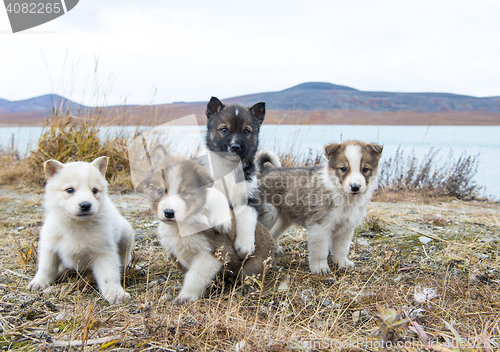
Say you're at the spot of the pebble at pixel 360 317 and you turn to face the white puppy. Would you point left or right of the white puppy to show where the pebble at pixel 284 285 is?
right

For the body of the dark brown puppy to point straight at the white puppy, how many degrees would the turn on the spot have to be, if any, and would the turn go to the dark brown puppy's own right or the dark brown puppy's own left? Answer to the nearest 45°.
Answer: approximately 45° to the dark brown puppy's own right

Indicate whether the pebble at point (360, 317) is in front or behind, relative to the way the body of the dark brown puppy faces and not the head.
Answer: in front

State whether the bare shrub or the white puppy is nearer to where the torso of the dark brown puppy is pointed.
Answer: the white puppy

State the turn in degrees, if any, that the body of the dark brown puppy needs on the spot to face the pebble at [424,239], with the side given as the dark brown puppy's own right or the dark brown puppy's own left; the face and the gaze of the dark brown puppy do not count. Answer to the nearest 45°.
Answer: approximately 90° to the dark brown puppy's own left

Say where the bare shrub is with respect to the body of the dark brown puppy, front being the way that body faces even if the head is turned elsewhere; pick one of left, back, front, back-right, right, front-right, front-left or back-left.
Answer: back-left

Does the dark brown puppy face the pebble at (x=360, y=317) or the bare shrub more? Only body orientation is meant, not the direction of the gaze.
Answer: the pebble

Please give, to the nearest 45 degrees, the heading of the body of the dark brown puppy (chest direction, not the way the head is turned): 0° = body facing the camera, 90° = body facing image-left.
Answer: approximately 0°
